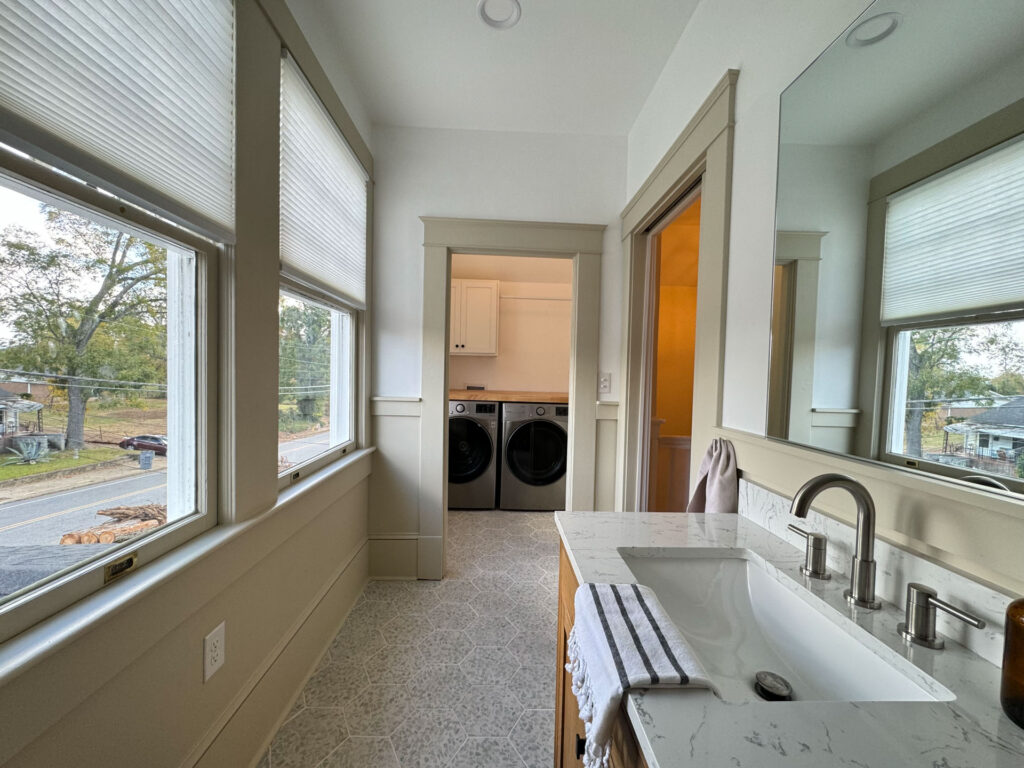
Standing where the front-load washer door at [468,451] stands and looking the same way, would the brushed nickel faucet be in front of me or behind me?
in front

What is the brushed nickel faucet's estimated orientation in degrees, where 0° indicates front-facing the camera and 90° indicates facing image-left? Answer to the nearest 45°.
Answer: approximately 45°

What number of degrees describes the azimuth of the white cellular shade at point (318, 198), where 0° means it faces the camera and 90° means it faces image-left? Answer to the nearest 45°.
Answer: approximately 315°

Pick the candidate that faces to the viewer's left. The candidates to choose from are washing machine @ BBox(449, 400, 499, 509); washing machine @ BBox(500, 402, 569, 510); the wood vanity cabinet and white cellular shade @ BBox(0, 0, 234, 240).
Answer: the wood vanity cabinet

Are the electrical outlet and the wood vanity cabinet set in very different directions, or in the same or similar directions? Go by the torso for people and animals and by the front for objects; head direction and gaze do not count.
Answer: very different directions

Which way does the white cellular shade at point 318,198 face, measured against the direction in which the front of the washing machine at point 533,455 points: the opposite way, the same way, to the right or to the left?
to the left

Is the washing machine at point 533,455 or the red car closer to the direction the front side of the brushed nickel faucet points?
the red car

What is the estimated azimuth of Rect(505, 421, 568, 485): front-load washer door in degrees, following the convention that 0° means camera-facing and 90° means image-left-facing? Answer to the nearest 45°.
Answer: approximately 0°

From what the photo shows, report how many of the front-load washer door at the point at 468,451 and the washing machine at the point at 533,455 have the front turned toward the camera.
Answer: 2

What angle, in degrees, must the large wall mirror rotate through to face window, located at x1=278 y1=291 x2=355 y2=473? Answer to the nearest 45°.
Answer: approximately 45° to its right

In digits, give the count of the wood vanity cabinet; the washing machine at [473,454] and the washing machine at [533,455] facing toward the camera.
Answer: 2

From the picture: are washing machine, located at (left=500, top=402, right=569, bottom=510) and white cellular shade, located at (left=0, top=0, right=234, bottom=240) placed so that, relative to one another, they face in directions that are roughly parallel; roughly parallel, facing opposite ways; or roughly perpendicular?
roughly perpendicular
